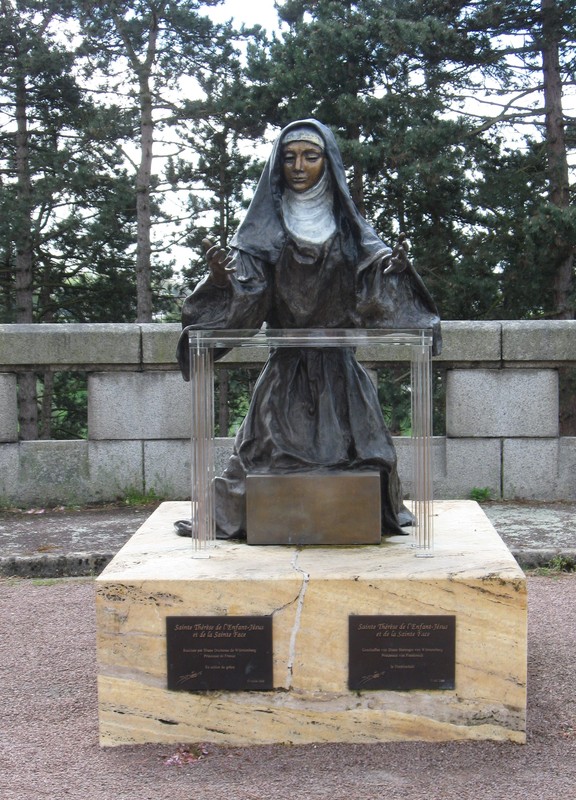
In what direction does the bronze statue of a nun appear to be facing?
toward the camera

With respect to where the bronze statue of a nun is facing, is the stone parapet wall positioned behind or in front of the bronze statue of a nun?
behind
